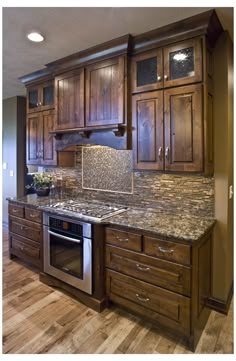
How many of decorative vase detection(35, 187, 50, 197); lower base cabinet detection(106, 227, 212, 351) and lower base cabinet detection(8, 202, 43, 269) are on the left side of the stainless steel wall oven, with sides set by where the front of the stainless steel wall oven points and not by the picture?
1

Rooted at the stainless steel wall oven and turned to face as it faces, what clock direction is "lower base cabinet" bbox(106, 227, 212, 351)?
The lower base cabinet is roughly at 9 o'clock from the stainless steel wall oven.

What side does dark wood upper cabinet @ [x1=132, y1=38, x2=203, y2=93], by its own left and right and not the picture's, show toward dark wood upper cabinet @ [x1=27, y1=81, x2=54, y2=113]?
right

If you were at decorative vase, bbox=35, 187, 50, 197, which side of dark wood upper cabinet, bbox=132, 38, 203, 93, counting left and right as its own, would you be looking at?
right
